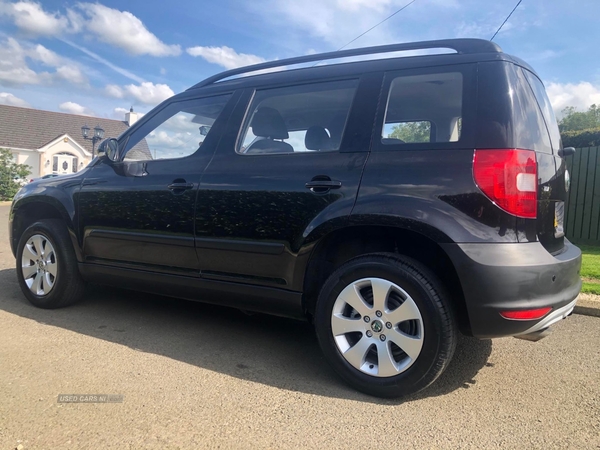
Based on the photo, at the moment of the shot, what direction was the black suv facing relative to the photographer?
facing away from the viewer and to the left of the viewer

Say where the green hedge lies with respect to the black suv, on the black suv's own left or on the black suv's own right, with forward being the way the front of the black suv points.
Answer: on the black suv's own right

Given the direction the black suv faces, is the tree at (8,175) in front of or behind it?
in front

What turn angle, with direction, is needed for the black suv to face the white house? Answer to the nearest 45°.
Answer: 0° — it already faces it

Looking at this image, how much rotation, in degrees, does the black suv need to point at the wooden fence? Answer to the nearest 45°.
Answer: approximately 90° to its right

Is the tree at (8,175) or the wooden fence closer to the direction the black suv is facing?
the tree
